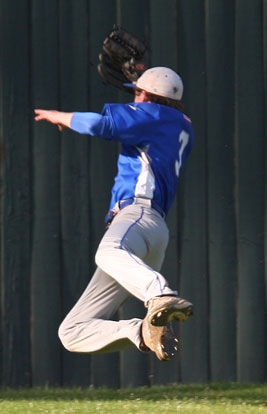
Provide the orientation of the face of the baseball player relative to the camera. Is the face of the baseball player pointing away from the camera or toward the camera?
away from the camera

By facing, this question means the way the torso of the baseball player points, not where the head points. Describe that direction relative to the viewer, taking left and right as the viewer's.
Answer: facing away from the viewer and to the left of the viewer
